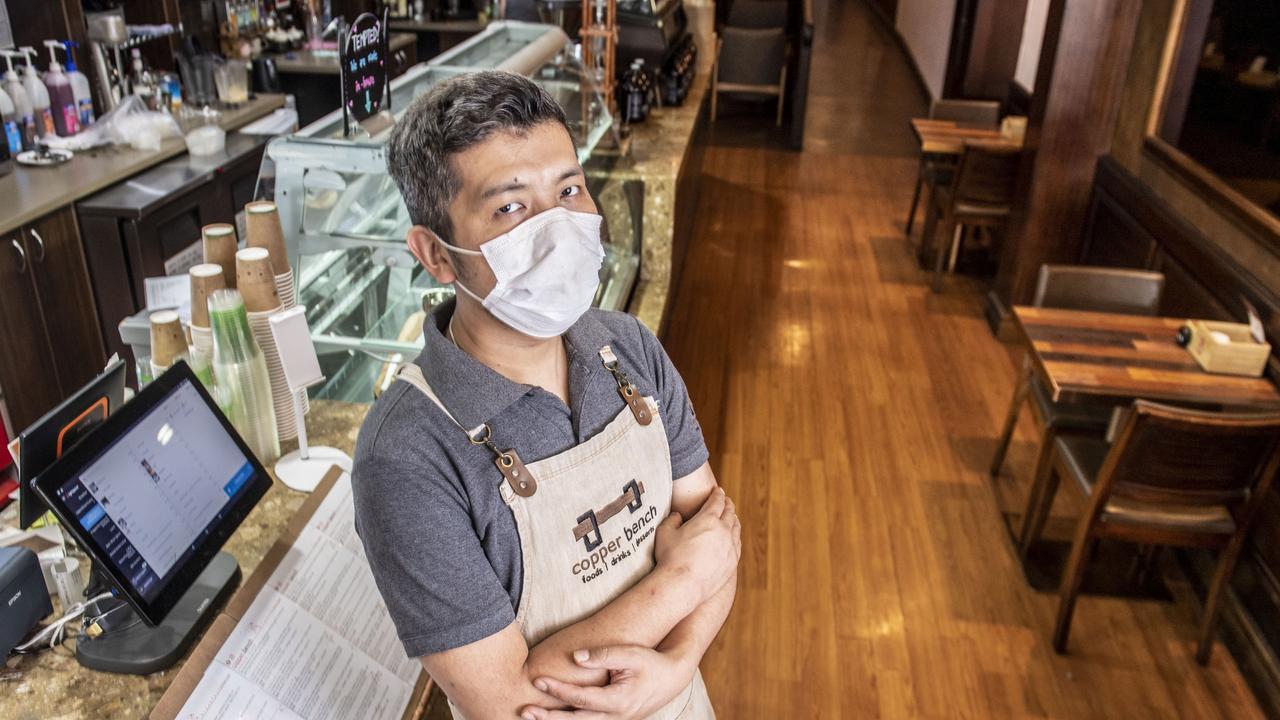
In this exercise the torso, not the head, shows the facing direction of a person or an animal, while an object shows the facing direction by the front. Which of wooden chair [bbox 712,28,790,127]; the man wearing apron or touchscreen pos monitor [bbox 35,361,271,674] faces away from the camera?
the wooden chair

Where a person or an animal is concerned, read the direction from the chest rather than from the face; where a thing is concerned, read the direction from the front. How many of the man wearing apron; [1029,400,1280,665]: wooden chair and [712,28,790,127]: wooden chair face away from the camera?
2

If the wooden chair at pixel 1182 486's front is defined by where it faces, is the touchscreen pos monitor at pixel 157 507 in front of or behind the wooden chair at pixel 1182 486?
behind

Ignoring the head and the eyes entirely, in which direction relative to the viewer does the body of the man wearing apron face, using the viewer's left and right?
facing the viewer and to the right of the viewer

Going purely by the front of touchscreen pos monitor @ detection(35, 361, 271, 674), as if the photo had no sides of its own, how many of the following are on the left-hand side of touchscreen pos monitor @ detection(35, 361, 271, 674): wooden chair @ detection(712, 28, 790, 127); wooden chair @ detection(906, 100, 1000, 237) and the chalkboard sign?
3

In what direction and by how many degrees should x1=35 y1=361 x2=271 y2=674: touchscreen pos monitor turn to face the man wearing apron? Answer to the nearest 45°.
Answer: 0° — it already faces them

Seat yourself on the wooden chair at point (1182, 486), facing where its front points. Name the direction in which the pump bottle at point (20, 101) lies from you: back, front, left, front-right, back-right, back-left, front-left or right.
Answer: left

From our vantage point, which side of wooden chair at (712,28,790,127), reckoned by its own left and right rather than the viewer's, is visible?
back

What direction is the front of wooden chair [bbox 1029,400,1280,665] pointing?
away from the camera

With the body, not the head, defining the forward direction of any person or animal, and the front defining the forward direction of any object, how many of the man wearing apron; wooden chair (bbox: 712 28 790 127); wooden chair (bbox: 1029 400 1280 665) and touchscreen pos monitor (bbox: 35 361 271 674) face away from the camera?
2

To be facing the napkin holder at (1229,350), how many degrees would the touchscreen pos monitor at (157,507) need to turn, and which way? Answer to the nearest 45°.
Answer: approximately 45° to its left

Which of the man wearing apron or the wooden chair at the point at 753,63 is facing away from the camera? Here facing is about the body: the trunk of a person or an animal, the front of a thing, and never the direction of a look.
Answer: the wooden chair

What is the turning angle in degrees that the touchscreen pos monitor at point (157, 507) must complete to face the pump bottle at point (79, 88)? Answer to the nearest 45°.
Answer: approximately 135° to its left
